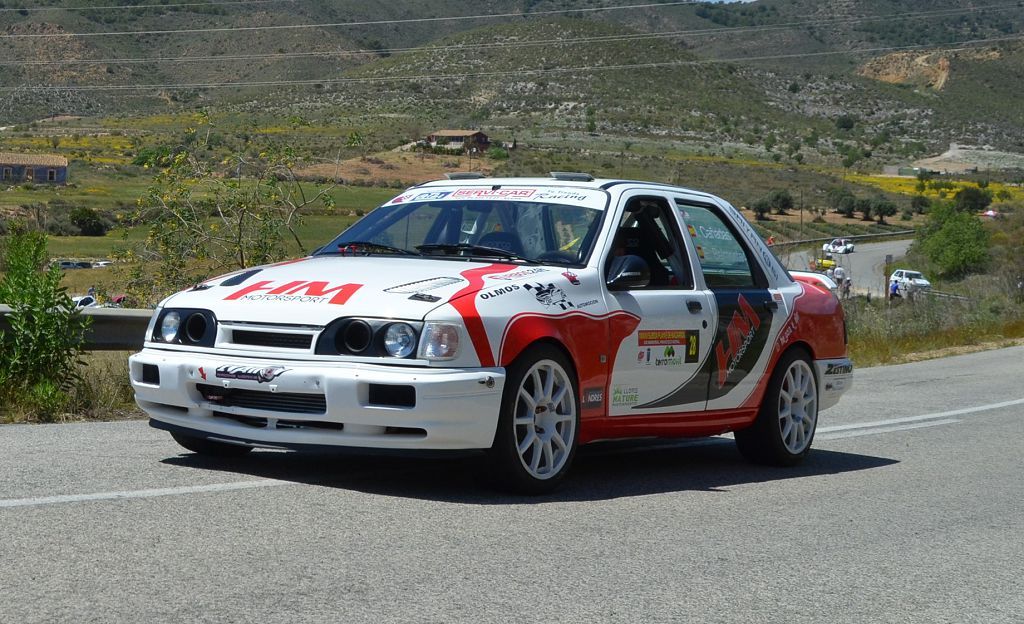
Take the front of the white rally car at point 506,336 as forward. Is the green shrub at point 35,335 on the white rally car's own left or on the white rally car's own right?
on the white rally car's own right

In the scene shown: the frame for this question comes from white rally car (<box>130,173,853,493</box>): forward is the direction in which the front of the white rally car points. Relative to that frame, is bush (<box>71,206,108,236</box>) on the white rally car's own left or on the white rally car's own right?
on the white rally car's own right

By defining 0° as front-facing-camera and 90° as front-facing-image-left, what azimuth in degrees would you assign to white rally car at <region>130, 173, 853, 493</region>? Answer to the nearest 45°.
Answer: approximately 45°

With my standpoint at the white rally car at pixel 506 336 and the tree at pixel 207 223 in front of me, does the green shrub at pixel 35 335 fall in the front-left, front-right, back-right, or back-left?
front-left

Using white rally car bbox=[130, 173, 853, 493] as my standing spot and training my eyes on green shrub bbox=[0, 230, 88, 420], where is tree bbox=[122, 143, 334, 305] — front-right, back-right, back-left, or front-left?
front-right

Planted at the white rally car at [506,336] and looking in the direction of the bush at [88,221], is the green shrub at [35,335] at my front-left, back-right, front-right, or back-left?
front-left

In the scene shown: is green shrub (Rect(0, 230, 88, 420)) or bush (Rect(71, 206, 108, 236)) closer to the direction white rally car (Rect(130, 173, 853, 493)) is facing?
the green shrub

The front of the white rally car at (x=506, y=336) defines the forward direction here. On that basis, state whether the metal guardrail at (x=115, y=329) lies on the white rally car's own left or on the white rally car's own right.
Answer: on the white rally car's own right

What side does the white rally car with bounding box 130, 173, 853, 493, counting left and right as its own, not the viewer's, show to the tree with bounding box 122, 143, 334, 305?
right
